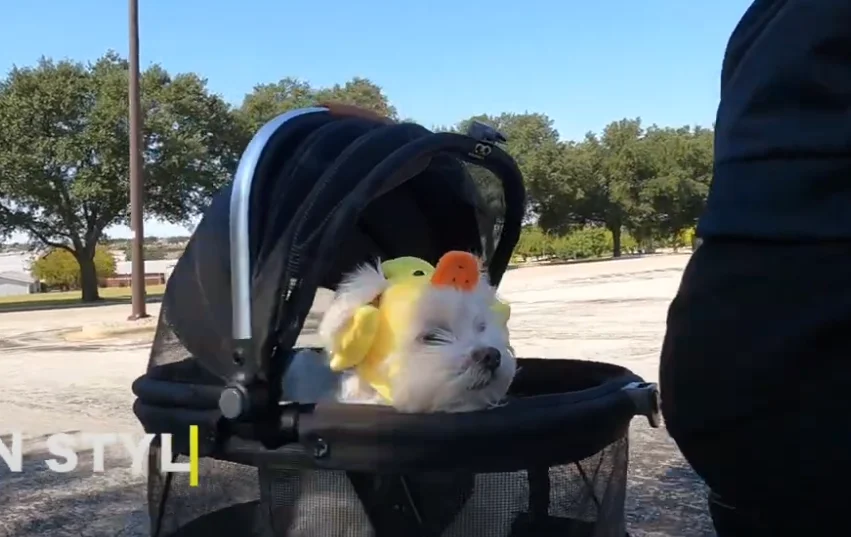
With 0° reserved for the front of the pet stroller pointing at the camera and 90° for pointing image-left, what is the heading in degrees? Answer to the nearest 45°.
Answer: approximately 315°

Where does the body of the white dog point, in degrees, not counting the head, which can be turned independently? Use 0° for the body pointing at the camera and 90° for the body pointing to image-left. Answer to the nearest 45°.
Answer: approximately 315°

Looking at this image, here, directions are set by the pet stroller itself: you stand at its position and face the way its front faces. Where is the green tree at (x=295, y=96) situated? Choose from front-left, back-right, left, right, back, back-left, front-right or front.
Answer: back-left

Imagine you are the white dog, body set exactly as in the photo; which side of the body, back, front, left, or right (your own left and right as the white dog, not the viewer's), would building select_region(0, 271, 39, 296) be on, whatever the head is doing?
back

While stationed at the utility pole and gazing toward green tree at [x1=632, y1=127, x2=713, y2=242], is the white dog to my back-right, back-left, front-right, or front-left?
back-right

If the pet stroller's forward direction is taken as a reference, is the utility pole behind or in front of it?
behind

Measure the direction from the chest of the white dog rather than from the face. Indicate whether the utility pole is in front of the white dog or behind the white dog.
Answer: behind

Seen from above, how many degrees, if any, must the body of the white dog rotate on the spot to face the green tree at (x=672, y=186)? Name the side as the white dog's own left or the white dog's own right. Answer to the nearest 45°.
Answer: approximately 135° to the white dog's own left
